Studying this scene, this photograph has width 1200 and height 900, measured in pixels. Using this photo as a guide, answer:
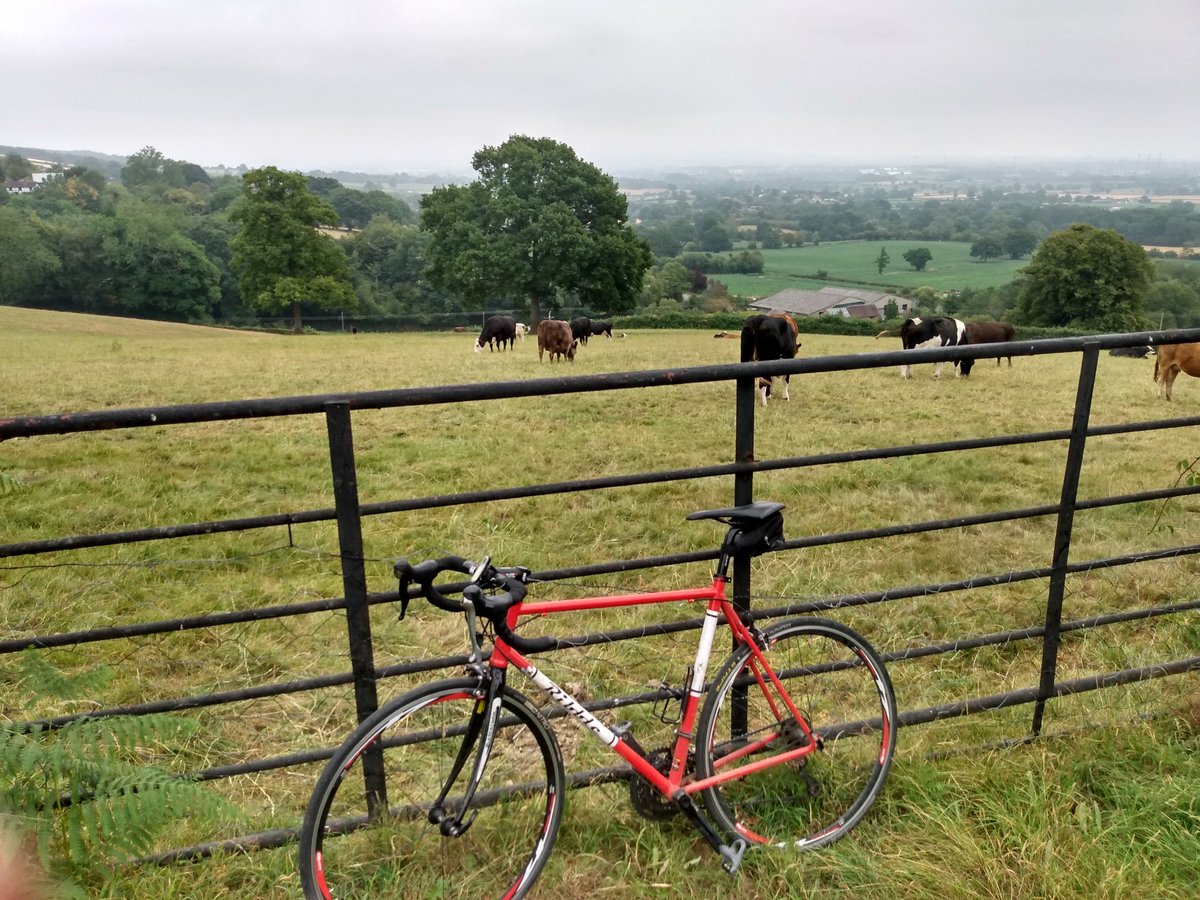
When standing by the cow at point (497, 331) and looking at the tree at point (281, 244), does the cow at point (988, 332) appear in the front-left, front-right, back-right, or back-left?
back-right

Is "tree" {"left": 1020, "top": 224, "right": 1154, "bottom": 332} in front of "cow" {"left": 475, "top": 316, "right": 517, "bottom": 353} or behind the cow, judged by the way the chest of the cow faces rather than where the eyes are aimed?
behind

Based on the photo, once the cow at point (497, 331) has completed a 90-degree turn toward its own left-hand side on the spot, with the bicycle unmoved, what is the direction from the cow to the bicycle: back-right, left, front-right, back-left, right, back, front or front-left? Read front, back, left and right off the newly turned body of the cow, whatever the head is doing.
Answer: front-right

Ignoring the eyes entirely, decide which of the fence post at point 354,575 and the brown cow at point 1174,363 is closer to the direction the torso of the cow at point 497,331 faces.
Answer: the fence post

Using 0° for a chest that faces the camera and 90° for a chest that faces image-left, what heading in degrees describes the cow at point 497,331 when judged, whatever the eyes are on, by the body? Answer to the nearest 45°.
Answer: approximately 45°

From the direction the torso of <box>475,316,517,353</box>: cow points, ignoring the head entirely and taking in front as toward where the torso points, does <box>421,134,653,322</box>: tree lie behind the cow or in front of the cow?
behind

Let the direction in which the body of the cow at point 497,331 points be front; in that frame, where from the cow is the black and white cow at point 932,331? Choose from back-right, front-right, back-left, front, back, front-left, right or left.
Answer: left

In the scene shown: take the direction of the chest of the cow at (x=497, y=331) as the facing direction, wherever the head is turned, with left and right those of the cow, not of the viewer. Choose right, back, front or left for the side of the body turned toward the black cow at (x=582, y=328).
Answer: back

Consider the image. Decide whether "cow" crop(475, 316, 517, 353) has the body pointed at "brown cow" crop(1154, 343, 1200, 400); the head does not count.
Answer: no
